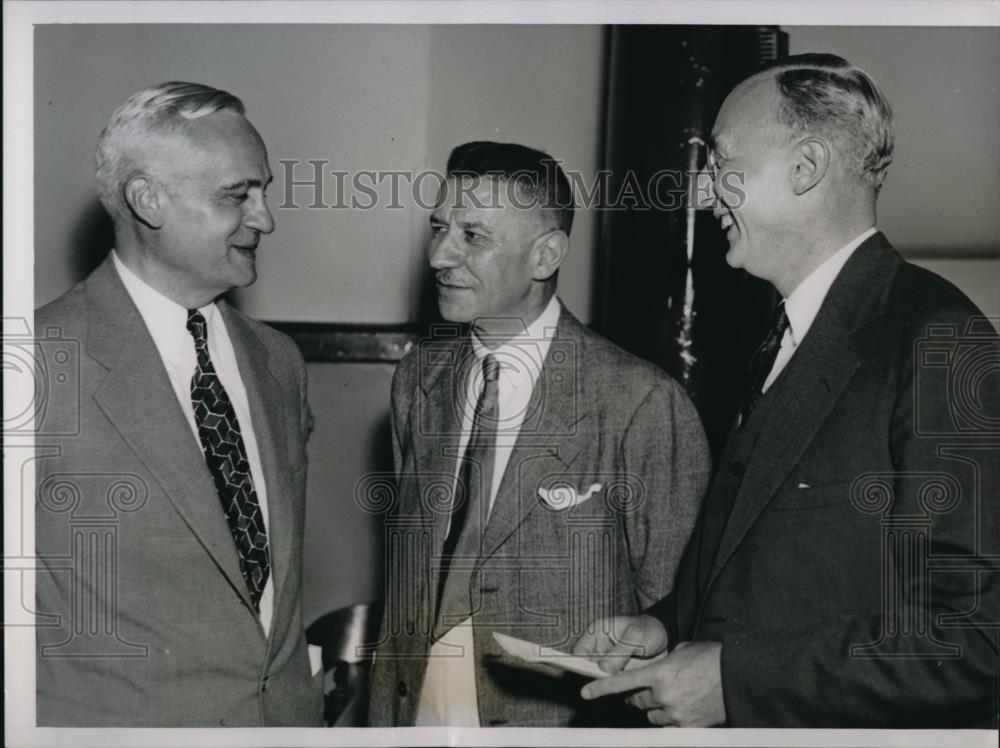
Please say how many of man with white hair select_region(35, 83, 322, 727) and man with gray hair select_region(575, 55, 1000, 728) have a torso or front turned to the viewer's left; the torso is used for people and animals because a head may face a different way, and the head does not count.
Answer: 1

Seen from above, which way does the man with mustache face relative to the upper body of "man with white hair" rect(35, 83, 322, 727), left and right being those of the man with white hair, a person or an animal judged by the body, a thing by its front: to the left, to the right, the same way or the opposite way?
to the right

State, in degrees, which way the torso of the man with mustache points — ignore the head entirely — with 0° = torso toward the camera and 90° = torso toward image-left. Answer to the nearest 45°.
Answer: approximately 45°

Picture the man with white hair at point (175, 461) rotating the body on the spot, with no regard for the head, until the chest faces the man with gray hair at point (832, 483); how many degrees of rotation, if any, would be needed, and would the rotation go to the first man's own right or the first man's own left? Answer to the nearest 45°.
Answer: approximately 45° to the first man's own left

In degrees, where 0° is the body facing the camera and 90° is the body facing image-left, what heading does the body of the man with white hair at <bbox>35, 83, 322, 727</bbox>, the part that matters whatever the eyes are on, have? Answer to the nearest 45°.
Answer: approximately 315°

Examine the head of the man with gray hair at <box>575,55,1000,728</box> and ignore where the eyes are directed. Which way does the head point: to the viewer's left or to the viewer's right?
to the viewer's left

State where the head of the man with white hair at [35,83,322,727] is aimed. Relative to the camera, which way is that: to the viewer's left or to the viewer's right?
to the viewer's right

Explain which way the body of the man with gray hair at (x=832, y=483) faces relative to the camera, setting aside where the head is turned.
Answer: to the viewer's left

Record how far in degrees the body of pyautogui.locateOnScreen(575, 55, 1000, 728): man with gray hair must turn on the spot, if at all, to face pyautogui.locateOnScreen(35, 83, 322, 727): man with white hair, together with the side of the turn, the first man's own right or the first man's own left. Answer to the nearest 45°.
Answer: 0° — they already face them

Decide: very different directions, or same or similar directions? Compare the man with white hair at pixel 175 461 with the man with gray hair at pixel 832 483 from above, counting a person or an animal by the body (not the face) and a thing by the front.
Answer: very different directions
